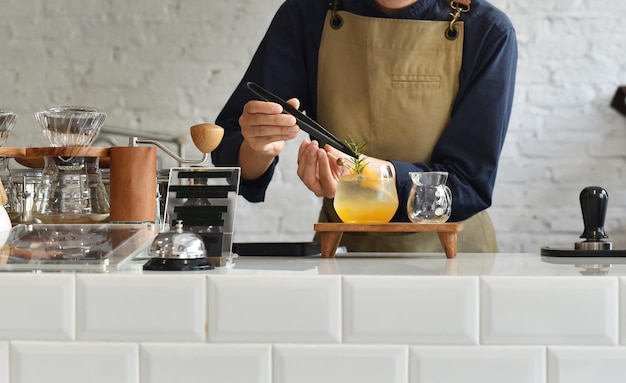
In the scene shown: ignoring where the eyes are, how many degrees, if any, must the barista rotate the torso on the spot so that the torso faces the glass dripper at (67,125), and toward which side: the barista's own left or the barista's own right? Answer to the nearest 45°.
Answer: approximately 45° to the barista's own right

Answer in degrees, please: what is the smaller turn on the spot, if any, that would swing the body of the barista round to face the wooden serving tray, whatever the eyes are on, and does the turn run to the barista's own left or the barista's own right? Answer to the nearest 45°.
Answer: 0° — they already face it

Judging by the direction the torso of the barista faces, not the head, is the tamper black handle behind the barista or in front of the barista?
in front

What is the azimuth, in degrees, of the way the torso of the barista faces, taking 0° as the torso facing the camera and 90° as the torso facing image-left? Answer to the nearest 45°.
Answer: approximately 0°

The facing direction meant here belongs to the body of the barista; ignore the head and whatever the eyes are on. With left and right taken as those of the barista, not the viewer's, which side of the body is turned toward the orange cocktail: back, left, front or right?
front

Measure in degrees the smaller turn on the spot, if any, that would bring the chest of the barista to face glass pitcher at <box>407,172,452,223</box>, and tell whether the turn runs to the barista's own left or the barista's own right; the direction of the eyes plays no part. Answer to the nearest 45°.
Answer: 0° — they already face it

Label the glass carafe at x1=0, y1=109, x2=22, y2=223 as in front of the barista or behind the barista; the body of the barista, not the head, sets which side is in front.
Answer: in front

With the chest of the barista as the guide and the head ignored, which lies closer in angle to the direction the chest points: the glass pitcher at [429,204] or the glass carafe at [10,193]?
the glass pitcher

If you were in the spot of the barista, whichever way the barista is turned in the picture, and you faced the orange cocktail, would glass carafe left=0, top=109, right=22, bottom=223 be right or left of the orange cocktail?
right
